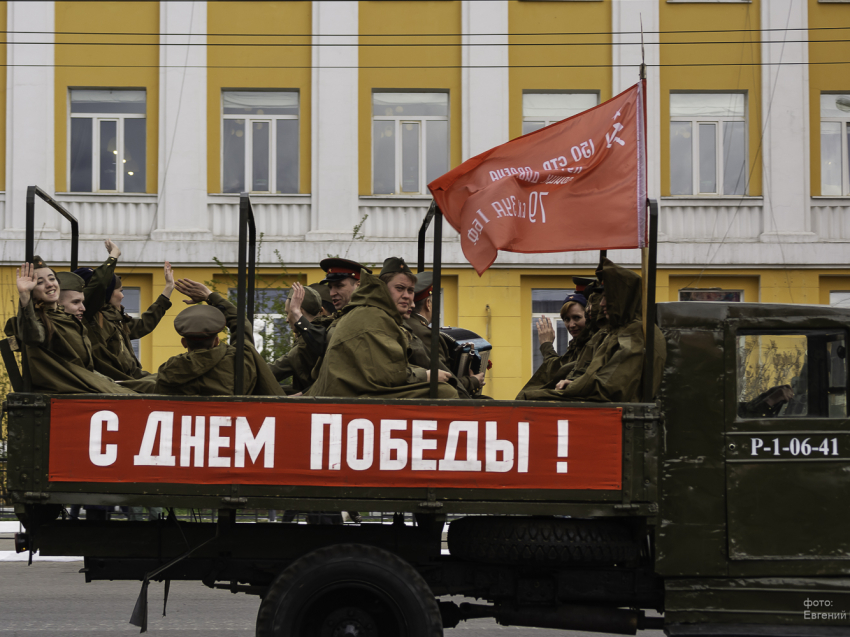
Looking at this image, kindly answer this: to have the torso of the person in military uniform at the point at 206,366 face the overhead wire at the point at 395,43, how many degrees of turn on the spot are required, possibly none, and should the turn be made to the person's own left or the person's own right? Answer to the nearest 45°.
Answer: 0° — they already face it

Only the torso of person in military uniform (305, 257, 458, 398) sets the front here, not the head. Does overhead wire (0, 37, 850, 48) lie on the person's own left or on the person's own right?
on the person's own left

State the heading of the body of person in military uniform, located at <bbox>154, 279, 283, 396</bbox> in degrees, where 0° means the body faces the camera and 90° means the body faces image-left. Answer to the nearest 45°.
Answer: approximately 180°

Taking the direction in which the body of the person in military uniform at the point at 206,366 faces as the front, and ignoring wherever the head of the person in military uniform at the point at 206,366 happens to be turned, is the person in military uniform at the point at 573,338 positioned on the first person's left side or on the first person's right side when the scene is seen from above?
on the first person's right side

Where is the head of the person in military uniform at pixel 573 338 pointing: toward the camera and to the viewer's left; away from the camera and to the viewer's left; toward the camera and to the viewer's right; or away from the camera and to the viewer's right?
toward the camera and to the viewer's left

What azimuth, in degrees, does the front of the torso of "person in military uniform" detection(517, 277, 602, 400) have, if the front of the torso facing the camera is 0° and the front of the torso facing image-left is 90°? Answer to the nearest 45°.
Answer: approximately 45°

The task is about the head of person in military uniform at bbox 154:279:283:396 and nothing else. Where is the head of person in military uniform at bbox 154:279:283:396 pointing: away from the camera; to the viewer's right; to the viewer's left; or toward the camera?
away from the camera

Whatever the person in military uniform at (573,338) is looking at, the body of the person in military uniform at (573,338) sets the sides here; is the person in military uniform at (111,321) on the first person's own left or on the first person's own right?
on the first person's own right

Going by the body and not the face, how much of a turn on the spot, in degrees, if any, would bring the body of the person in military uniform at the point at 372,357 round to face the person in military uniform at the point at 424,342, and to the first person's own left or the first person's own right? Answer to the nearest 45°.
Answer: approximately 90° to the first person's own left
